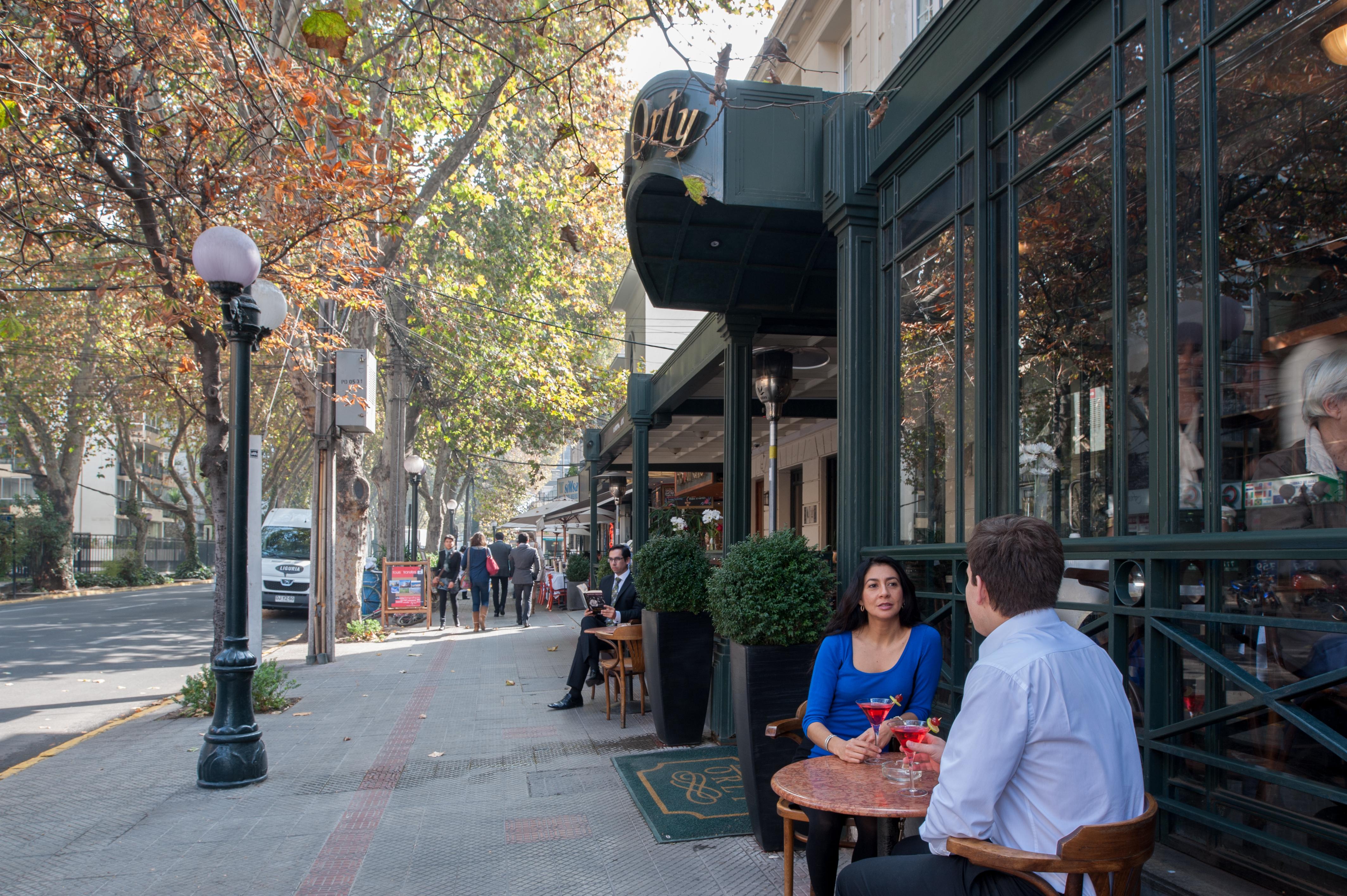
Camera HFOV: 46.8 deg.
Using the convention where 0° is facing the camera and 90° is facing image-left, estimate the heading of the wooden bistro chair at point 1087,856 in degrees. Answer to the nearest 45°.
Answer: approximately 135°

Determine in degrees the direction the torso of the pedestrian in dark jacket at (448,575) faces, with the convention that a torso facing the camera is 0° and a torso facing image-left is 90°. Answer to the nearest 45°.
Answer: approximately 0°

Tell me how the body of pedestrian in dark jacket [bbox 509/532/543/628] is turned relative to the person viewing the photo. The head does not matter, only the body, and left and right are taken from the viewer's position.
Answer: facing away from the viewer

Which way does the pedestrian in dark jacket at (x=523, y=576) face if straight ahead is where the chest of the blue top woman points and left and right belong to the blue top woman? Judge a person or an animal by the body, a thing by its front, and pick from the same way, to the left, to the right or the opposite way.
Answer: the opposite way

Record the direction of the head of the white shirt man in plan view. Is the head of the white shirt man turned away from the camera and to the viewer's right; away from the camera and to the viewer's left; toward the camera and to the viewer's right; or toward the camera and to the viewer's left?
away from the camera and to the viewer's left

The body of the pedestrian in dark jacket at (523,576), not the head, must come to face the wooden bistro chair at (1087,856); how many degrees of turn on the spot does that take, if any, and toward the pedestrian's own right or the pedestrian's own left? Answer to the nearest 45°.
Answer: approximately 180°

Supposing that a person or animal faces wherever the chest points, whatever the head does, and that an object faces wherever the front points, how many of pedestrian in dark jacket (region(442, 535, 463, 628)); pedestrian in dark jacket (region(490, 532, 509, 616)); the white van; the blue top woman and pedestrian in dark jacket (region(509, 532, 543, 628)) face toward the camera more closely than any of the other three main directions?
3

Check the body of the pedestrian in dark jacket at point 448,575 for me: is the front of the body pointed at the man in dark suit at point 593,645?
yes

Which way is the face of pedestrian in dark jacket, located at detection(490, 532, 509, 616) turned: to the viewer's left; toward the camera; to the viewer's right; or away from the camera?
away from the camera

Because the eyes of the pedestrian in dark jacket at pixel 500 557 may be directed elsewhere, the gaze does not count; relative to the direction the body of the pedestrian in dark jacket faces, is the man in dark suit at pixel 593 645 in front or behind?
behind

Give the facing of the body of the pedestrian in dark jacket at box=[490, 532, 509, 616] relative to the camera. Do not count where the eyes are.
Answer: away from the camera
